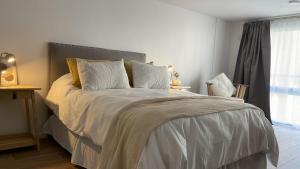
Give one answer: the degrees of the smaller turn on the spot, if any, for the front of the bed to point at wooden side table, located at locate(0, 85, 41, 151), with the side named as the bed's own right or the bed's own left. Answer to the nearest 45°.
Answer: approximately 135° to the bed's own right

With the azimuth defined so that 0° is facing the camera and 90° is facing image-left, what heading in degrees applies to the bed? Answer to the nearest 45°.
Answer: approximately 315°

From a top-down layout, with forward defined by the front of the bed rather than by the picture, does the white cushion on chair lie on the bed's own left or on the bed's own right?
on the bed's own left

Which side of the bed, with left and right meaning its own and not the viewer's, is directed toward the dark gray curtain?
left

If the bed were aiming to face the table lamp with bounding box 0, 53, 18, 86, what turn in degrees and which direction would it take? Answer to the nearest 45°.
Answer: approximately 135° to its right
